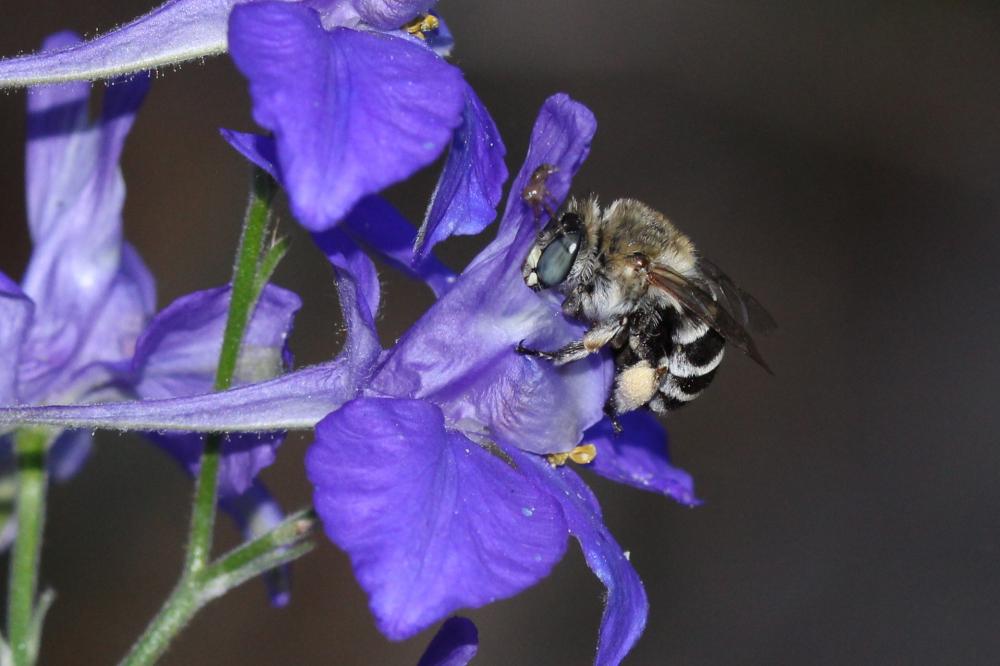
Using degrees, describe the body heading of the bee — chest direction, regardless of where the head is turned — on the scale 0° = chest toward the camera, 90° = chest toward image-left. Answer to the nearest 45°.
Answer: approximately 90°

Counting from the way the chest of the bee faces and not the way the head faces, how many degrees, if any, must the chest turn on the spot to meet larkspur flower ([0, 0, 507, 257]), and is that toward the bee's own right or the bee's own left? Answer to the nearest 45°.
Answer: approximately 45° to the bee's own left

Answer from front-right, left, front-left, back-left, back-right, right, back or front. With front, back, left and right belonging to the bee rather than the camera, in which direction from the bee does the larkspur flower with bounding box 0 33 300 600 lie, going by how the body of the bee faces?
front
